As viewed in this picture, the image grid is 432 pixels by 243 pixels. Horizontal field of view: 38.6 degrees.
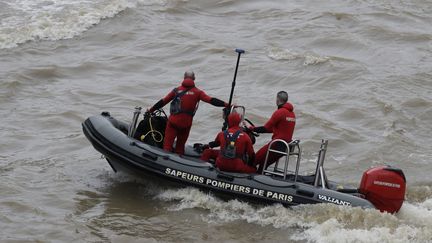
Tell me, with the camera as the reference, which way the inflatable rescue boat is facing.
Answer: facing to the left of the viewer

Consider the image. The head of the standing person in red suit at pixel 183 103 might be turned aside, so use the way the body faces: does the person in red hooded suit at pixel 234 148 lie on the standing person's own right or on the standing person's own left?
on the standing person's own right

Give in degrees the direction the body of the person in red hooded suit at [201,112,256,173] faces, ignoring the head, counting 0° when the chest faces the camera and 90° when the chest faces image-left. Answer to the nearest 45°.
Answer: approximately 180°

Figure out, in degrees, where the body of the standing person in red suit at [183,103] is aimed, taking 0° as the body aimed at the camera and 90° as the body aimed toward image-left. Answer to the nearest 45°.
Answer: approximately 180°

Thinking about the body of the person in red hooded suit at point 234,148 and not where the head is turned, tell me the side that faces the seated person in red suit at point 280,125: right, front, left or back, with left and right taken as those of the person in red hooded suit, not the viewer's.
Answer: right

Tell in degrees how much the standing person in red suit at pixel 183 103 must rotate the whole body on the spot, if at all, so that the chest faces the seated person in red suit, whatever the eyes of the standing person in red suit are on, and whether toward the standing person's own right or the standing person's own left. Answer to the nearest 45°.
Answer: approximately 90° to the standing person's own right
